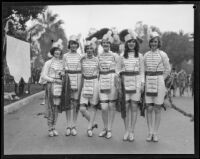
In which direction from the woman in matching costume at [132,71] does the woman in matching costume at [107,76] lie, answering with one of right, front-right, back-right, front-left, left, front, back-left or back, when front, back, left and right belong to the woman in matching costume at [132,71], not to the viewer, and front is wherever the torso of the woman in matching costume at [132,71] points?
right

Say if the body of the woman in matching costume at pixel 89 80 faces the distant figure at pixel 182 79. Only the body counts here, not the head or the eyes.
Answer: no

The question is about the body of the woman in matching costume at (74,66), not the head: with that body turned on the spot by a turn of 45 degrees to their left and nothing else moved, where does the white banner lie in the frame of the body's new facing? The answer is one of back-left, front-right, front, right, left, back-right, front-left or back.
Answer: back-right

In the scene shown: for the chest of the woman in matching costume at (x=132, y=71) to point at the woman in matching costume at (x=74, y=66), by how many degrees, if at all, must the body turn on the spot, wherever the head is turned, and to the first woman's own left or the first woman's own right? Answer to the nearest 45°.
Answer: approximately 90° to the first woman's own right

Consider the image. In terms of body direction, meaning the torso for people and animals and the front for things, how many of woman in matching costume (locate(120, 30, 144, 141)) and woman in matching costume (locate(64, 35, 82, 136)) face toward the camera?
2

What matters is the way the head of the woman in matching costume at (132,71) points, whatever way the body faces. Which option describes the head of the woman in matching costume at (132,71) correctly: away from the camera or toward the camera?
toward the camera

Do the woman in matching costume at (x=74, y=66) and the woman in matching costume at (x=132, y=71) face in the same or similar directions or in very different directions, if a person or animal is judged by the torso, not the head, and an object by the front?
same or similar directions

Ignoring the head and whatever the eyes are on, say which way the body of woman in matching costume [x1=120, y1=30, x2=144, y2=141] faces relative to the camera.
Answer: toward the camera

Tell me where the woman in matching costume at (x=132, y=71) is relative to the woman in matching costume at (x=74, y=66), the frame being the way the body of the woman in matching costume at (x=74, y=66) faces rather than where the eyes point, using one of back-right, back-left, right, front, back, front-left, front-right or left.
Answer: left

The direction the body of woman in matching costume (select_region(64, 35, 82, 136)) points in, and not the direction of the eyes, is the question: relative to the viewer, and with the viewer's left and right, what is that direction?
facing the viewer

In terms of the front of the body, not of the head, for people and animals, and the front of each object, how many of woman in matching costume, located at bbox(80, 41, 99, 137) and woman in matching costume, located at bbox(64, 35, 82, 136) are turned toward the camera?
2

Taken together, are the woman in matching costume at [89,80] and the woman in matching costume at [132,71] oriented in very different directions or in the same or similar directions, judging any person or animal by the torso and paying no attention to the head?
same or similar directions

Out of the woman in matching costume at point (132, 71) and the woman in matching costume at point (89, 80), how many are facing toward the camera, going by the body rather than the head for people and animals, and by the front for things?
2
